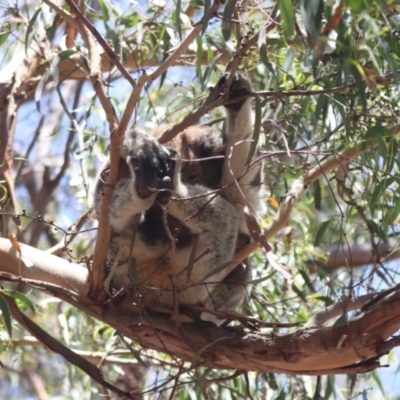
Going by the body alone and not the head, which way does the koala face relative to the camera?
toward the camera
